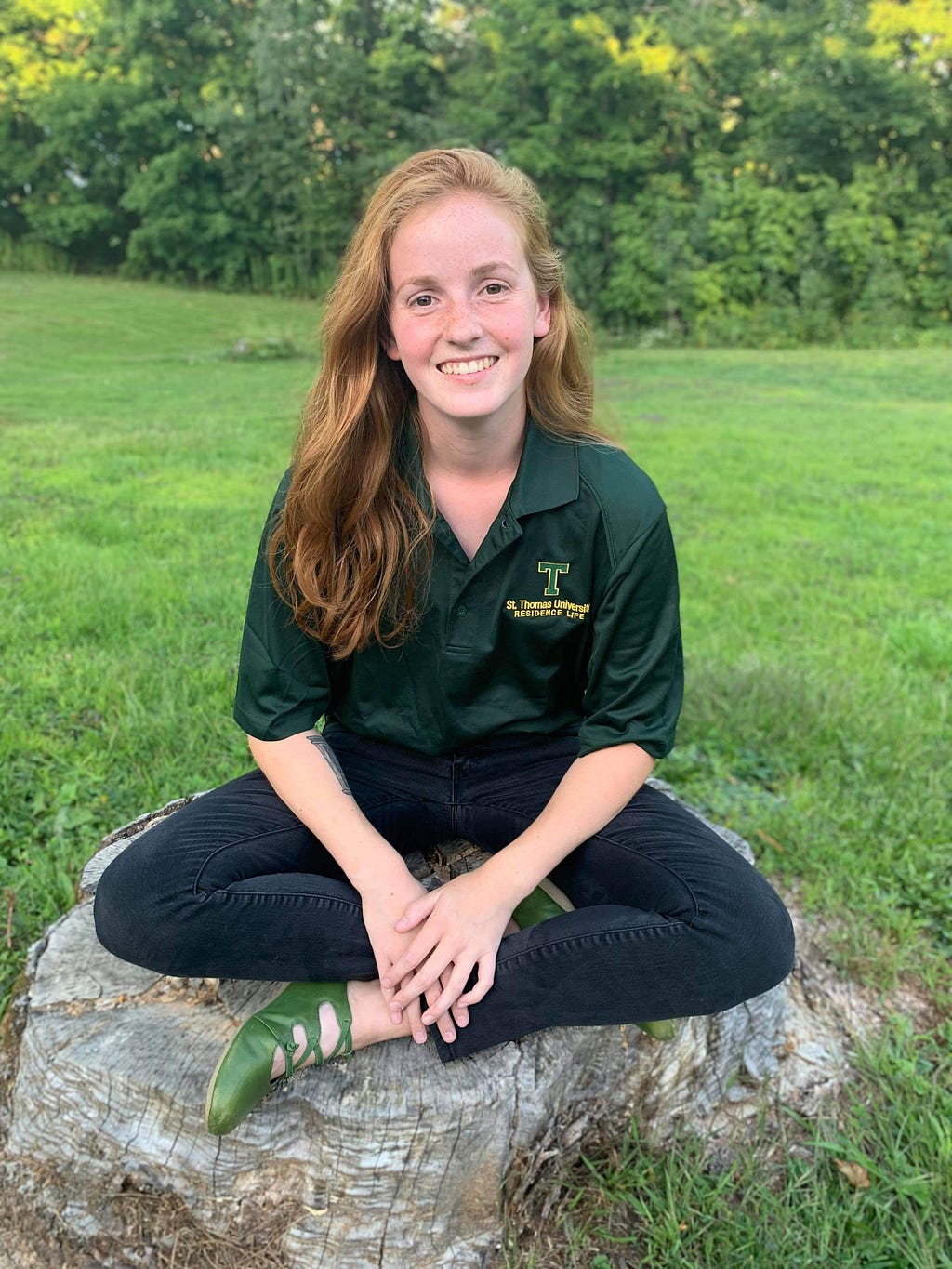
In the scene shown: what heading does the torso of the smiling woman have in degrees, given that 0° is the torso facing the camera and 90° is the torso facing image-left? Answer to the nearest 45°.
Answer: approximately 0°
